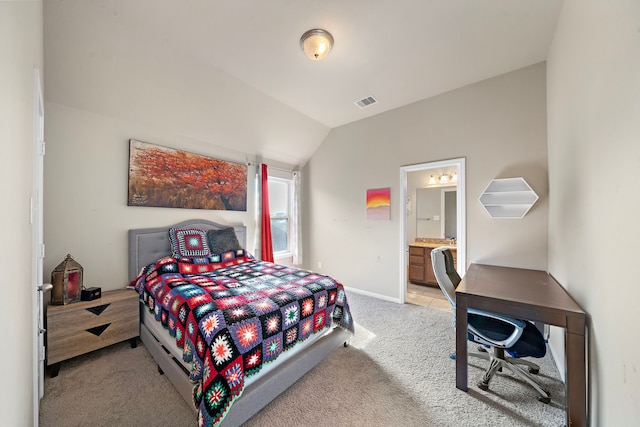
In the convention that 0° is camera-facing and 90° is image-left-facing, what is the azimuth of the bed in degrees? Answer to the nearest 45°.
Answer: approximately 315°

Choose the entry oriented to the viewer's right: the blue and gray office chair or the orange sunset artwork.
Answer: the blue and gray office chair

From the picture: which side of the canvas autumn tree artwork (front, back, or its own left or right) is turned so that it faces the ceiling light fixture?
front

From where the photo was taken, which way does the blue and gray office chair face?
to the viewer's right

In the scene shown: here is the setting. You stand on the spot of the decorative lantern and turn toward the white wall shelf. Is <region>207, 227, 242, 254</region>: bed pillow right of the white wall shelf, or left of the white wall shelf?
left

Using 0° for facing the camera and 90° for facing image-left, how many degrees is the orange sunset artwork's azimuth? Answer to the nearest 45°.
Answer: approximately 0°

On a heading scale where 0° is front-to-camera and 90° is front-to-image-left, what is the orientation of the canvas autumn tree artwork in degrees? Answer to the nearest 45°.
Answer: approximately 315°

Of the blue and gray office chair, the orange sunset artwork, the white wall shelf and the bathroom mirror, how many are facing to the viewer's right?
1

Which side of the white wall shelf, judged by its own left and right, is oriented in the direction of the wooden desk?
front
